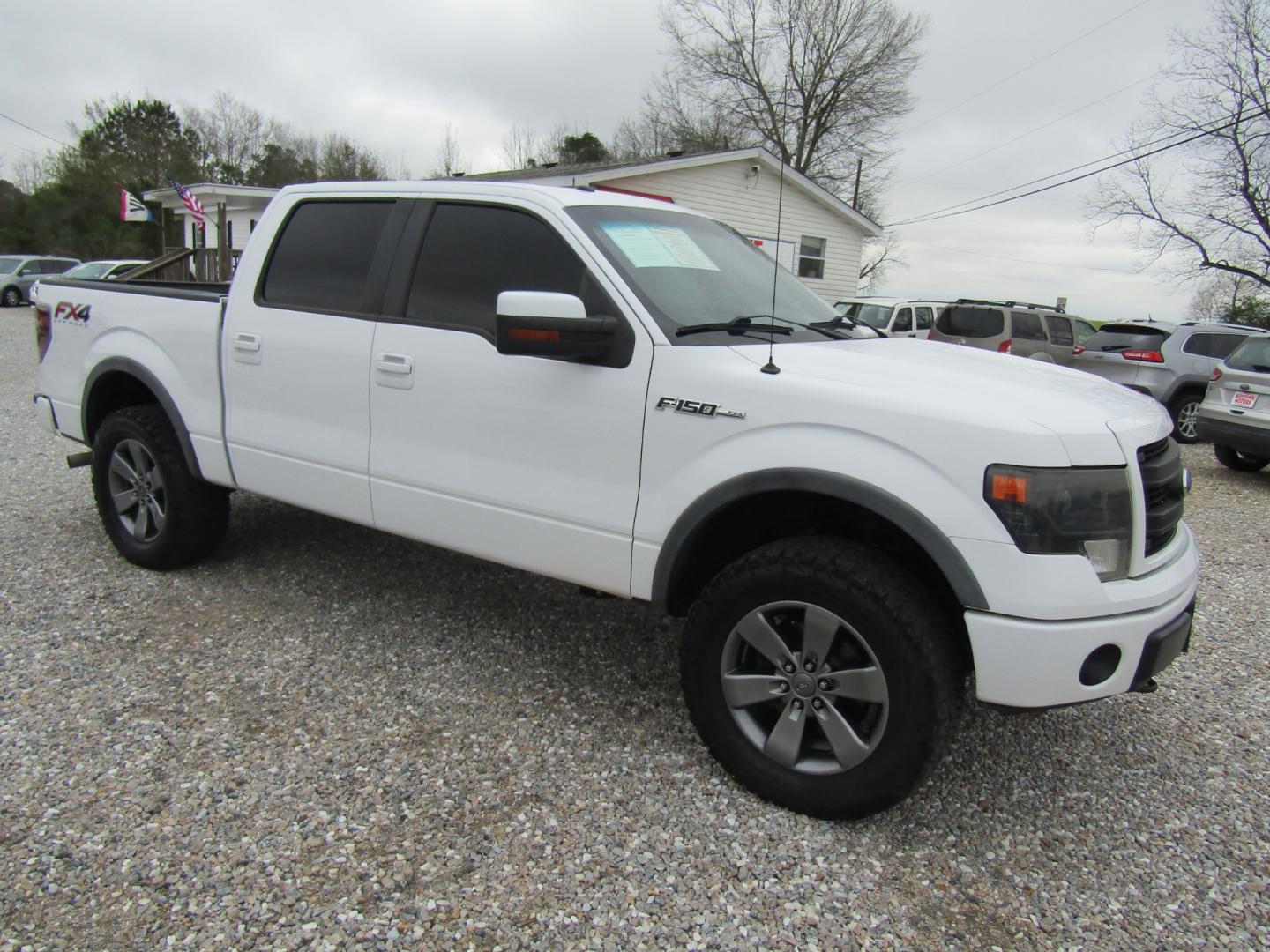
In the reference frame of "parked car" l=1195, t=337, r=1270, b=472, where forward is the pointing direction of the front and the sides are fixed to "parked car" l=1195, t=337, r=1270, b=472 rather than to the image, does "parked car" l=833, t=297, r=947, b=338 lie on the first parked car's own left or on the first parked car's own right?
on the first parked car's own left

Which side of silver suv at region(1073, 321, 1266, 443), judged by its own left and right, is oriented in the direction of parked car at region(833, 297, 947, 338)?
left

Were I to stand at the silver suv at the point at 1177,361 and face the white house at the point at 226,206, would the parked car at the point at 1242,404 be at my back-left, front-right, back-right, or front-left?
back-left

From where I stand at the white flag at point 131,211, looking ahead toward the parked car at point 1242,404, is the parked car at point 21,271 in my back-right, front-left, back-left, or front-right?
back-right

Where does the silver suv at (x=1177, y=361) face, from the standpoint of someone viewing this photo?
facing away from the viewer and to the right of the viewer

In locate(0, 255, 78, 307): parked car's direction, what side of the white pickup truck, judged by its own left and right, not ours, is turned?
back

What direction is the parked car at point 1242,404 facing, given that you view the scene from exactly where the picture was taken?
facing away from the viewer and to the right of the viewer

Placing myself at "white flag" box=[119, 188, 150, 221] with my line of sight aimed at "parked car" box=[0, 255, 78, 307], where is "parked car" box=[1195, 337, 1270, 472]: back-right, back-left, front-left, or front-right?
back-left

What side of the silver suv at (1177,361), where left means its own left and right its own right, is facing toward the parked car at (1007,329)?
left

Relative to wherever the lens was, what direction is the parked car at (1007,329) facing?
facing away from the viewer and to the right of the viewer
